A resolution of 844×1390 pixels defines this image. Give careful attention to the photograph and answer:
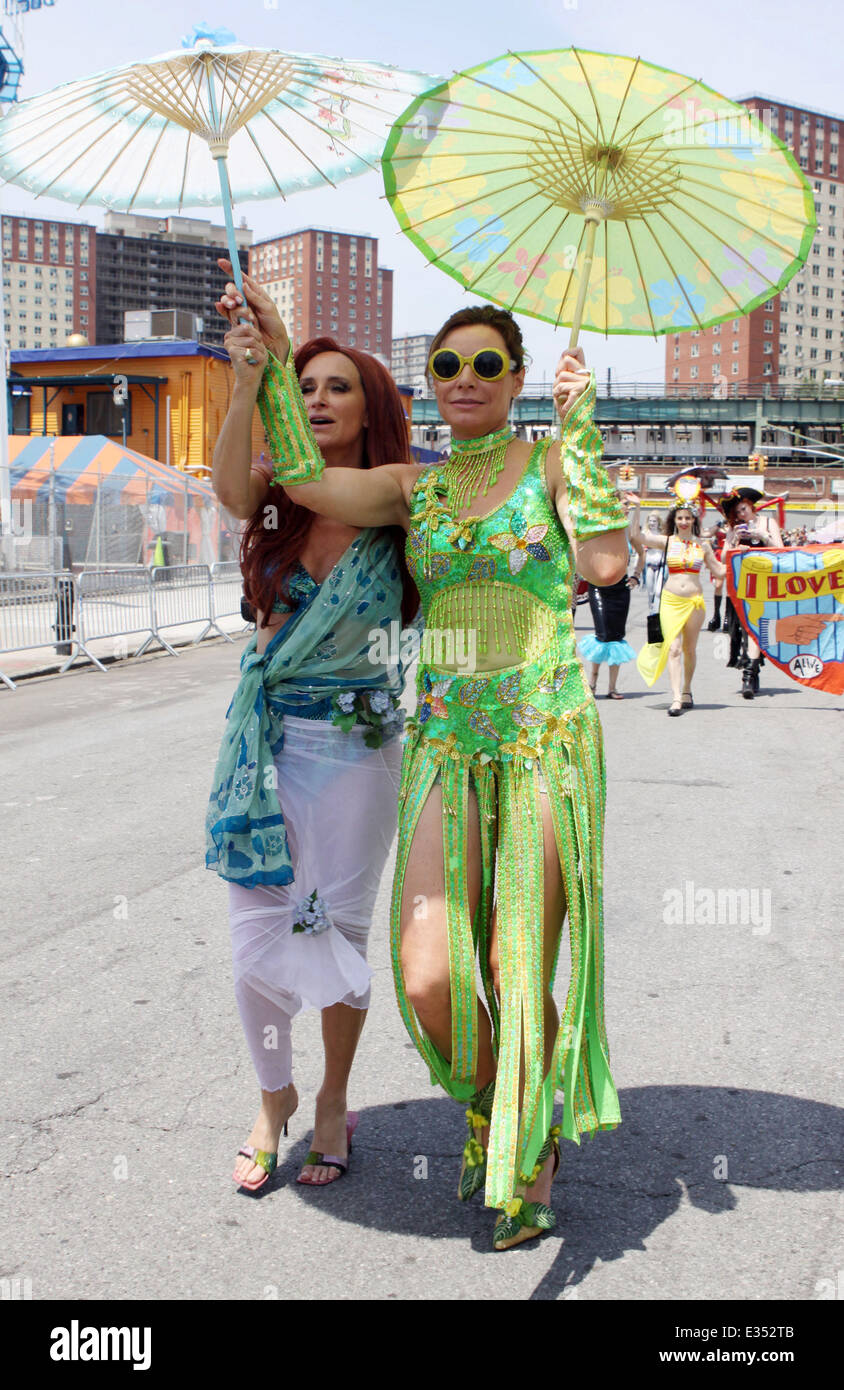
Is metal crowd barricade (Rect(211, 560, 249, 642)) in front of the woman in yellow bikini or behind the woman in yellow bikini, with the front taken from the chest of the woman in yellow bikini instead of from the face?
behind

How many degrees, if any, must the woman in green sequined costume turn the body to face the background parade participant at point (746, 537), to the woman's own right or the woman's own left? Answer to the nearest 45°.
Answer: approximately 180°

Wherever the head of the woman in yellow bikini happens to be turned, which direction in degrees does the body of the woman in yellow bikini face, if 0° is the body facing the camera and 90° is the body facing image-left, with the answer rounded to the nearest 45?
approximately 0°

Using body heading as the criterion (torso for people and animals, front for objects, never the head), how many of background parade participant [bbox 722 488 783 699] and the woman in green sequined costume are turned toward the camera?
2

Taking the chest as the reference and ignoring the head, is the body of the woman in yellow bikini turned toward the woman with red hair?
yes

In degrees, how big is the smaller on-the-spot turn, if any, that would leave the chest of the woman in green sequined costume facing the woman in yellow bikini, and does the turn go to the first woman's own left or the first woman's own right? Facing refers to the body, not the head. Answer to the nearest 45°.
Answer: approximately 180°

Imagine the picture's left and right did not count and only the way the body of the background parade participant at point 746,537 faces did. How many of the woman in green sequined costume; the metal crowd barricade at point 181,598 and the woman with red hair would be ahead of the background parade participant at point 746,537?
2

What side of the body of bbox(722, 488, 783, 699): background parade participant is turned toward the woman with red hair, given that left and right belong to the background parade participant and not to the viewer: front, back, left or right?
front

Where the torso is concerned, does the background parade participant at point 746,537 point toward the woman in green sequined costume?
yes

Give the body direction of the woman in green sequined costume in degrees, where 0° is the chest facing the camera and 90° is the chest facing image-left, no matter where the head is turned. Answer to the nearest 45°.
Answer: approximately 0°

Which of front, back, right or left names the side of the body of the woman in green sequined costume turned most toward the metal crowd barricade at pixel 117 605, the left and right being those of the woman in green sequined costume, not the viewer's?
back

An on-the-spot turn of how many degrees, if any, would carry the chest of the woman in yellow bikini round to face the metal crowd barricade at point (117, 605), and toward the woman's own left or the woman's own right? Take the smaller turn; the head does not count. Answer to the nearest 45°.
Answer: approximately 135° to the woman's own right
